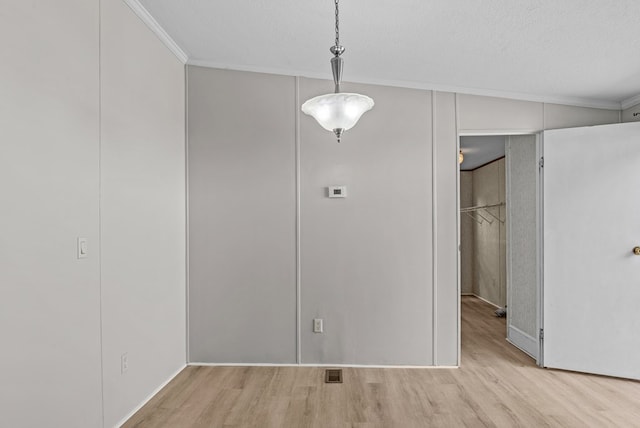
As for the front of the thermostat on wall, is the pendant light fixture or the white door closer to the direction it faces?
the pendant light fixture

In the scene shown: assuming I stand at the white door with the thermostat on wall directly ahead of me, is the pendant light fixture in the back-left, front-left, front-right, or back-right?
front-left

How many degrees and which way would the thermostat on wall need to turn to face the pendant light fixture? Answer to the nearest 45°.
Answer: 0° — it already faces it

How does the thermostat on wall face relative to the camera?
toward the camera

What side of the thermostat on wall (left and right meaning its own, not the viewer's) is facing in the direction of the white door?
left
